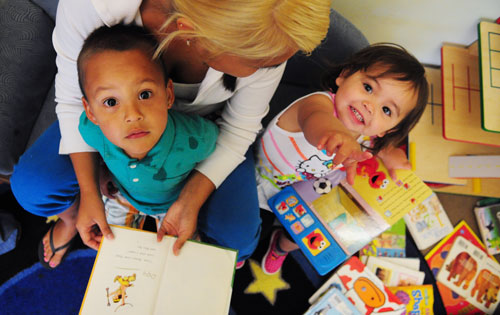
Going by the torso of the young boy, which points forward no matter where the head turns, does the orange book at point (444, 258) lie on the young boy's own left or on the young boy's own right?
on the young boy's own left

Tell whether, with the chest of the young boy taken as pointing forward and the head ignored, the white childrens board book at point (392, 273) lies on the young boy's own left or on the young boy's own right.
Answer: on the young boy's own left

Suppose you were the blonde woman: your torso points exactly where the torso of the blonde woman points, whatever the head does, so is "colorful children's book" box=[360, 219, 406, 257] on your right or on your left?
on your left

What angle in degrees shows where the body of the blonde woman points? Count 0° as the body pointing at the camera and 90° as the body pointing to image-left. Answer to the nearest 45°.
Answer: approximately 0°

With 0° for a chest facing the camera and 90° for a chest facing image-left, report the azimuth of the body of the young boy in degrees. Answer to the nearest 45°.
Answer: approximately 0°
